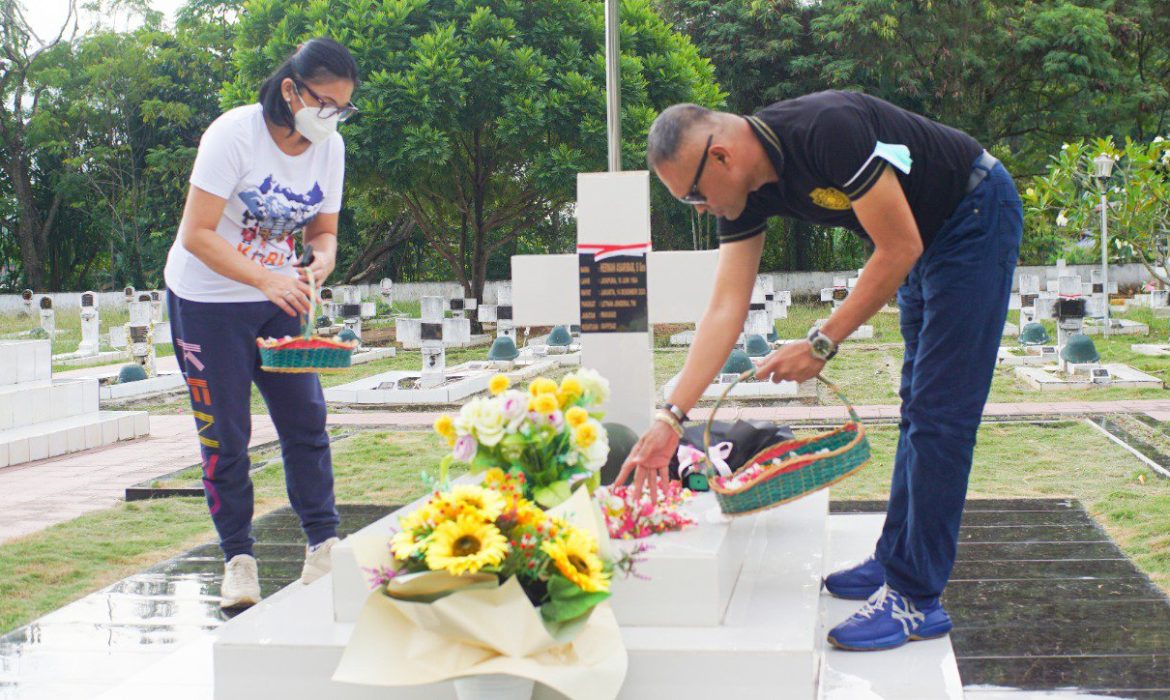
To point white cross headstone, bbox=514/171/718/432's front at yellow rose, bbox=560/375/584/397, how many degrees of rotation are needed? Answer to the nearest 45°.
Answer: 0° — it already faces it

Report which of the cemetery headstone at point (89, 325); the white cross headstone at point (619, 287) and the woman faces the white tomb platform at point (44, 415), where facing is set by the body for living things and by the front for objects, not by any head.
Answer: the cemetery headstone

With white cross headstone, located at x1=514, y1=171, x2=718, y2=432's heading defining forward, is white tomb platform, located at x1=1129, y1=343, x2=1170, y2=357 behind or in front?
behind

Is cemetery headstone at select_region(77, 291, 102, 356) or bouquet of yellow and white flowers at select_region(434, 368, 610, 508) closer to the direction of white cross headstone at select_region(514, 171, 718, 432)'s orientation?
the bouquet of yellow and white flowers

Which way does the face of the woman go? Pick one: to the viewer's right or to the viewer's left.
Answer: to the viewer's right

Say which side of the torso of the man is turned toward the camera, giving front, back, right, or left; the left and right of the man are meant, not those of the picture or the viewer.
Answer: left

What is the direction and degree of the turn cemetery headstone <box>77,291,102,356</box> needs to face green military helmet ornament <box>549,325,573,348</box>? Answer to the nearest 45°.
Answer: approximately 45° to its left
